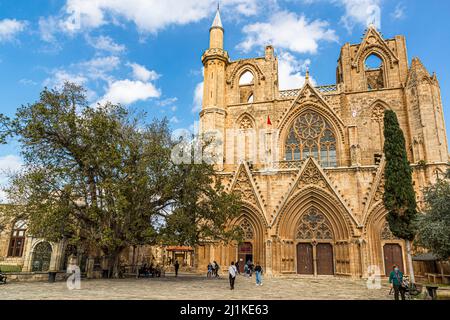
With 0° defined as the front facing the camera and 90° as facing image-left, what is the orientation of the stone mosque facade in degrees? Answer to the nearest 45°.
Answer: approximately 0°

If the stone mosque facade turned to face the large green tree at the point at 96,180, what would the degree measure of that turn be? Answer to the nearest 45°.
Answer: approximately 45° to its right
